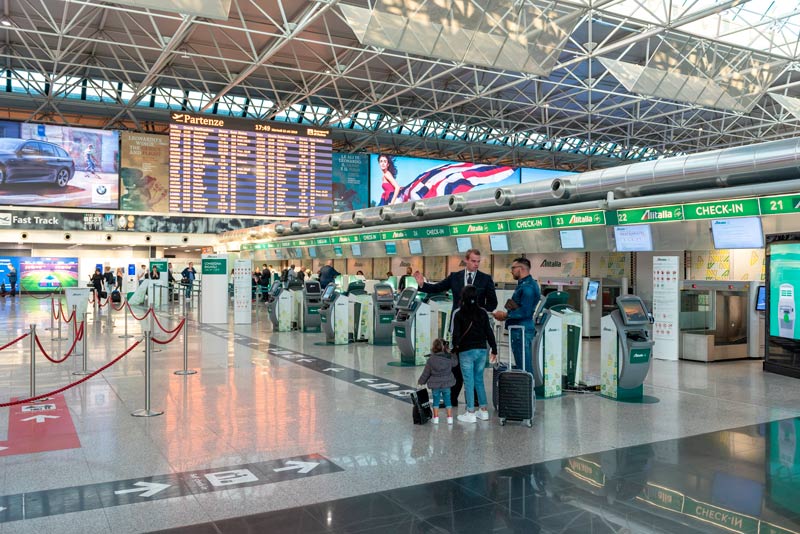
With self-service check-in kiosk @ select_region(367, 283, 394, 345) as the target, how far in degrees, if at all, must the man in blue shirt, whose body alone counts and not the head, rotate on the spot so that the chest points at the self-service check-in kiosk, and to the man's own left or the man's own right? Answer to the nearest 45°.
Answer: approximately 45° to the man's own right

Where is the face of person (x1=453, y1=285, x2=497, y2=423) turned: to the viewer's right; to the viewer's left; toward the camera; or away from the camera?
away from the camera

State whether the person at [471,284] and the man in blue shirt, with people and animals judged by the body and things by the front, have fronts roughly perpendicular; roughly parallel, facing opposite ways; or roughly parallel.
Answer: roughly perpendicular

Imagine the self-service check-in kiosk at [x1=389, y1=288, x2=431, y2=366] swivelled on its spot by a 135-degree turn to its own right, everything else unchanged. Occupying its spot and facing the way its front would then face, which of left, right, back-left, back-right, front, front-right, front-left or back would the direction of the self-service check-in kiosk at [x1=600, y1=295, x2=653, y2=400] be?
back-right

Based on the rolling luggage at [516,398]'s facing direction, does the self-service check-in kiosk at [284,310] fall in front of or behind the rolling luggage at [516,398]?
behind

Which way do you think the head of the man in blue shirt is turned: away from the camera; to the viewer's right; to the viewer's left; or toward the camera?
to the viewer's left

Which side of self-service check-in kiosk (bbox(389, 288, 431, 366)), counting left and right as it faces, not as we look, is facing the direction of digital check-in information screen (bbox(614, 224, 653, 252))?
back

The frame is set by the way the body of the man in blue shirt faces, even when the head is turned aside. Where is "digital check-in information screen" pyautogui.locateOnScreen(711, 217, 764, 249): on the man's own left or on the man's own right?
on the man's own right

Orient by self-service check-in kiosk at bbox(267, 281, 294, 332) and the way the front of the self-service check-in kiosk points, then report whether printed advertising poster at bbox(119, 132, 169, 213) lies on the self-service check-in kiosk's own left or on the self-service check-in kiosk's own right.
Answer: on the self-service check-in kiosk's own right

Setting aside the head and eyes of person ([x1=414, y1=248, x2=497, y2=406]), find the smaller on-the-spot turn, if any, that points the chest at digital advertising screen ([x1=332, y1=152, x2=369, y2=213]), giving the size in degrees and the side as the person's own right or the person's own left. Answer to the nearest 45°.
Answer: approximately 180°

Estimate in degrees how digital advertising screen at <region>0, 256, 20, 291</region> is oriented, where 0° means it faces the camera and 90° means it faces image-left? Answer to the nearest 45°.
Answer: approximately 0°
